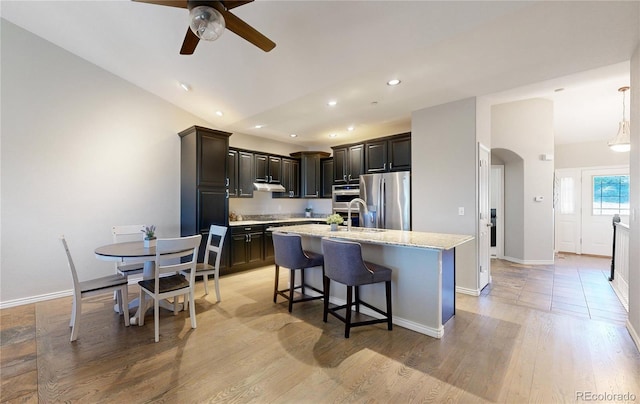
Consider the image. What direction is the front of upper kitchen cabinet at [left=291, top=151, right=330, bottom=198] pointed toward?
toward the camera

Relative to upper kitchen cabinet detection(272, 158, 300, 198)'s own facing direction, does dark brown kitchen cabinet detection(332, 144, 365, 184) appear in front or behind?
in front

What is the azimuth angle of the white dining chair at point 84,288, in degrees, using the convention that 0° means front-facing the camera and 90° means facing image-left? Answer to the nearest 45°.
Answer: approximately 270°

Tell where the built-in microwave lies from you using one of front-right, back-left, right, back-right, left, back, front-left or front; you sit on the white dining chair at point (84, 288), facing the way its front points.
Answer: front

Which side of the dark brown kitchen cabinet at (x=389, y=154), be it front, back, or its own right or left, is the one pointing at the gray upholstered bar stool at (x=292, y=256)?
front

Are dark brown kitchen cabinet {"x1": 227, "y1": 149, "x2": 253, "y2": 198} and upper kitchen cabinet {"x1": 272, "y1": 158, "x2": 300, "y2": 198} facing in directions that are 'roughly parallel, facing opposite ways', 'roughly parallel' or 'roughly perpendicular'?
roughly parallel

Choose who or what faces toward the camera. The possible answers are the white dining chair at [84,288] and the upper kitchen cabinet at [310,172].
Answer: the upper kitchen cabinet

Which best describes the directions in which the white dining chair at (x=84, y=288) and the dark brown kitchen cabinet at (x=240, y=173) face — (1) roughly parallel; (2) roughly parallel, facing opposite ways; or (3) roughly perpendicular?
roughly perpendicular

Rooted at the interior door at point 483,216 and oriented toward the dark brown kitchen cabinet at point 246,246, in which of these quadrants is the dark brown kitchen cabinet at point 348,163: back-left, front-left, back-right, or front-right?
front-right

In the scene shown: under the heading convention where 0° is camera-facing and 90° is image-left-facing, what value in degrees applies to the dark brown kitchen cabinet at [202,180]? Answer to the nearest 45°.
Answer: approximately 315°

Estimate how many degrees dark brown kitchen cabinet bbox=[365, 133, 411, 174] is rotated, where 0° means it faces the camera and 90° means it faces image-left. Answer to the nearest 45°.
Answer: approximately 45°

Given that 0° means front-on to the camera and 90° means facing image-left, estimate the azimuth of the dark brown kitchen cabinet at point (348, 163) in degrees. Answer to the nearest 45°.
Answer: approximately 45°

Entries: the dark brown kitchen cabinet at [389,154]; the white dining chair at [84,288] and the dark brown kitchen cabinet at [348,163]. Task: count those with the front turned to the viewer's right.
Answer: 1

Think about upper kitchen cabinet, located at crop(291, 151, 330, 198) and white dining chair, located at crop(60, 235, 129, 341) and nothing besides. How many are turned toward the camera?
1

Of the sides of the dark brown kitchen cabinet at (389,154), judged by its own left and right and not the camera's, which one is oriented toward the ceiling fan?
front
